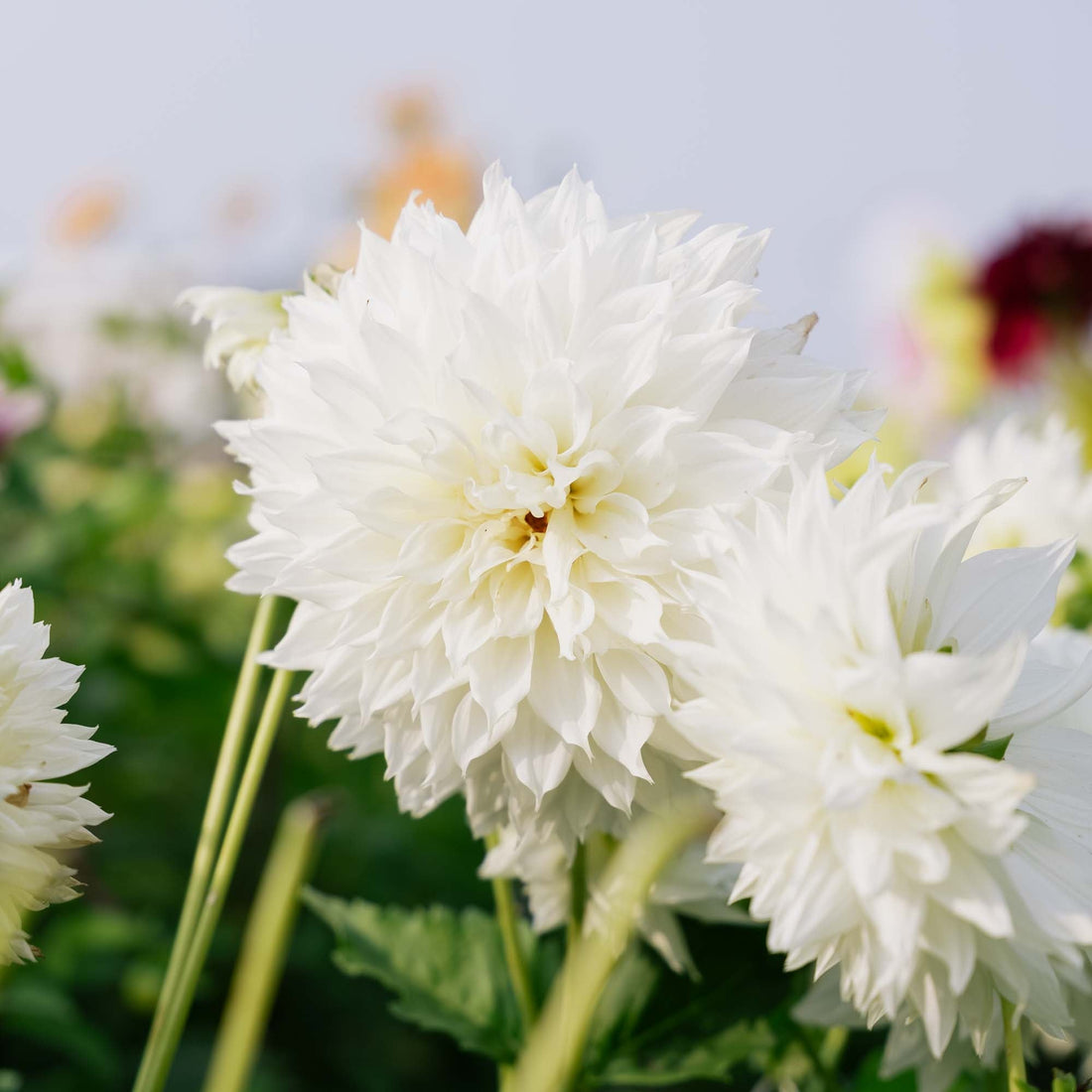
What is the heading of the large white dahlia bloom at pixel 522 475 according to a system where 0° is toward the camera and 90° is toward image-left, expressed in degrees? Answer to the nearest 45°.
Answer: approximately 0°

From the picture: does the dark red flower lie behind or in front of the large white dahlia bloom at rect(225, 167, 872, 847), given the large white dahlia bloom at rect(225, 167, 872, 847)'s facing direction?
behind

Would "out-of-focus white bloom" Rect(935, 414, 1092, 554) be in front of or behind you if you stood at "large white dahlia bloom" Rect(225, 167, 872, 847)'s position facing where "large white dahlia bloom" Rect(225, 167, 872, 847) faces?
behind
